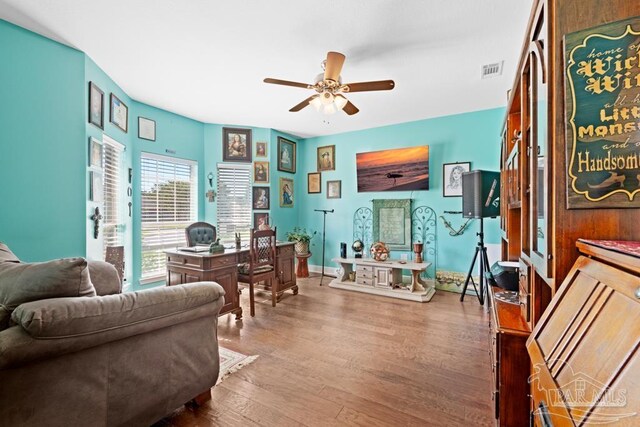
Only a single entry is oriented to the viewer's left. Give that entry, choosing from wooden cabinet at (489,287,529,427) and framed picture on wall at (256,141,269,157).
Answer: the wooden cabinet

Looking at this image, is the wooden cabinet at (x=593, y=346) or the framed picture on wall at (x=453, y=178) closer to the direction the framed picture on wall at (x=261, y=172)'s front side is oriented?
the wooden cabinet

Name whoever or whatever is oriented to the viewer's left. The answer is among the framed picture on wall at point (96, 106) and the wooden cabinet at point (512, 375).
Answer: the wooden cabinet

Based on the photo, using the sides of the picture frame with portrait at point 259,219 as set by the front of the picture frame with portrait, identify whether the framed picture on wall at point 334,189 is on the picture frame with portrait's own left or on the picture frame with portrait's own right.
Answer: on the picture frame with portrait's own left

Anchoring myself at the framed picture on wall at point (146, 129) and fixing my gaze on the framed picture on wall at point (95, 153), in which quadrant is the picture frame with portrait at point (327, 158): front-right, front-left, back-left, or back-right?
back-left

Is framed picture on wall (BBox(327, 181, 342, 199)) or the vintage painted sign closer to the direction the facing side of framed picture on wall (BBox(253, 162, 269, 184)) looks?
the vintage painted sign

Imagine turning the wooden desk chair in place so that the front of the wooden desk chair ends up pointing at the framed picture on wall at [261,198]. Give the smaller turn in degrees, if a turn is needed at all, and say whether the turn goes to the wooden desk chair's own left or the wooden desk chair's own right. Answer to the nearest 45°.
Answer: approximately 45° to the wooden desk chair's own right

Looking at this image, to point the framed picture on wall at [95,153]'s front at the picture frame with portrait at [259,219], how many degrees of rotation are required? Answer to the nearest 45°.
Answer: approximately 45° to its left

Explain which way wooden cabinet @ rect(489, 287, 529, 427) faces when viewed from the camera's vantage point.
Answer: facing to the left of the viewer

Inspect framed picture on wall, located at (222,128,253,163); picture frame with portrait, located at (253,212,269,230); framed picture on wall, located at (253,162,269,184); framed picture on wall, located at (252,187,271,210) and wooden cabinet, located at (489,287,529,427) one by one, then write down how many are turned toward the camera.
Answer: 4

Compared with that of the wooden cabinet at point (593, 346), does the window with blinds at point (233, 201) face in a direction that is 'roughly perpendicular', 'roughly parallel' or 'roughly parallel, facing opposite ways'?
roughly perpendicular

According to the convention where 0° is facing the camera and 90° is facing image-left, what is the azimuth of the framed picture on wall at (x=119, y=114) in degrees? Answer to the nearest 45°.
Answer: approximately 315°

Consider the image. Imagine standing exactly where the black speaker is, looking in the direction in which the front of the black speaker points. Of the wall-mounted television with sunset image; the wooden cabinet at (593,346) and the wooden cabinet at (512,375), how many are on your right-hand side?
1
